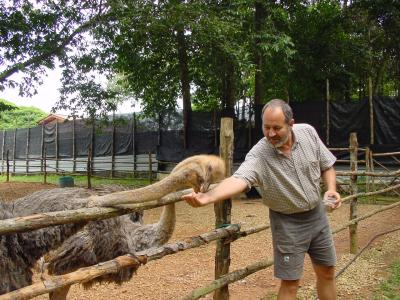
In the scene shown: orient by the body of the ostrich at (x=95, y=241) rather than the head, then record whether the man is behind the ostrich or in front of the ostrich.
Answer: in front

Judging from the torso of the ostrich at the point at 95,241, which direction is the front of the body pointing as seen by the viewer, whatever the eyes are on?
to the viewer's right

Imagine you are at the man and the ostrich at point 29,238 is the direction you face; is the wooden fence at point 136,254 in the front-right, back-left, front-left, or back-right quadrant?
front-left

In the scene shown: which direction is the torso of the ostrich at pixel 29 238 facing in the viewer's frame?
to the viewer's right

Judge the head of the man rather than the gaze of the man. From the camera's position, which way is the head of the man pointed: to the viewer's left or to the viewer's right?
to the viewer's left

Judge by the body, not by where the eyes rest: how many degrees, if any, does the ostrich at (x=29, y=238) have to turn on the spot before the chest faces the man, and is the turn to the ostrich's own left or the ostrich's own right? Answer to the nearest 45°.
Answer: approximately 45° to the ostrich's own right

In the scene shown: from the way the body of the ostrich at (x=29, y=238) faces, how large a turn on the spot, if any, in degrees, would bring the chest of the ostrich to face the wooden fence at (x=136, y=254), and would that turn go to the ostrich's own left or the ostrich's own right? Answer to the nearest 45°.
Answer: approximately 45° to the ostrich's own right
